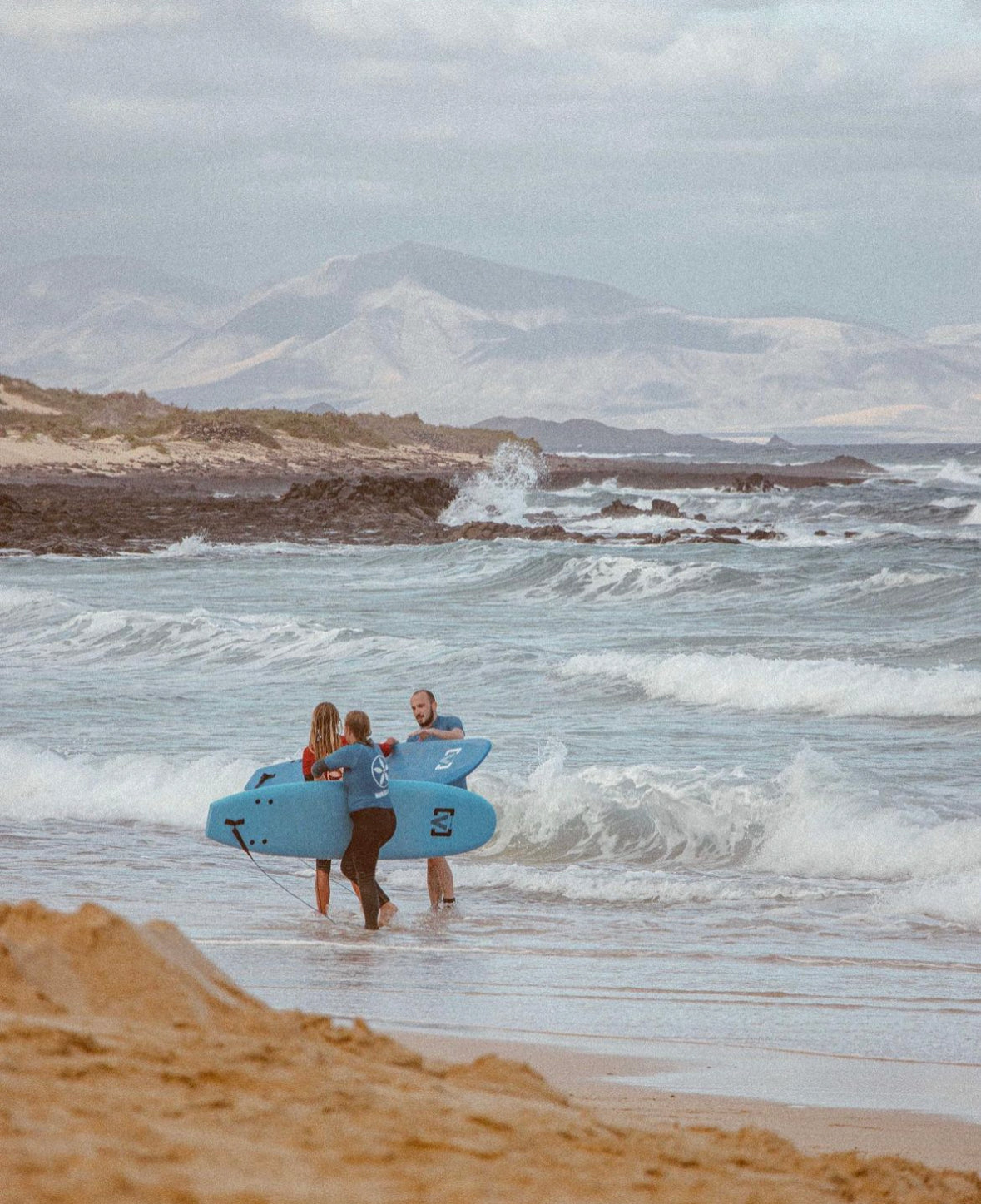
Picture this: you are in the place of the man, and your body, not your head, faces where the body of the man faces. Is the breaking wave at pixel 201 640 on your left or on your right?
on your right

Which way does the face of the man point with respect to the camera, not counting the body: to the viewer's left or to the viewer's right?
to the viewer's left

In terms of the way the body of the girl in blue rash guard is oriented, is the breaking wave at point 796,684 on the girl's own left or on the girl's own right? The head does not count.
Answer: on the girl's own right

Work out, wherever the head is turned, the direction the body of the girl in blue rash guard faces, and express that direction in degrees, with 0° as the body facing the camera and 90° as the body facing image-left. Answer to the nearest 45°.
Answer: approximately 135°

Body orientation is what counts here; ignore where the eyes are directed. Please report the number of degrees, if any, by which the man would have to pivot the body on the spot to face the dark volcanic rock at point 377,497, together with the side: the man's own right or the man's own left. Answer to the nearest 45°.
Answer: approximately 135° to the man's own right

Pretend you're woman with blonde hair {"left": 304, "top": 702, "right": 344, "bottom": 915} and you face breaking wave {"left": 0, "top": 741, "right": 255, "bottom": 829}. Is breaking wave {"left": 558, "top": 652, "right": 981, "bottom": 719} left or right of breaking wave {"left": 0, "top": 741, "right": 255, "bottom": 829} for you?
right

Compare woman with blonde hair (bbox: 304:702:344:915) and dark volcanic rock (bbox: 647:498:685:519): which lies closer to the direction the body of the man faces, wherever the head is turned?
the woman with blonde hair

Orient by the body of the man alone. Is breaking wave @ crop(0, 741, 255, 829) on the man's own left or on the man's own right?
on the man's own right

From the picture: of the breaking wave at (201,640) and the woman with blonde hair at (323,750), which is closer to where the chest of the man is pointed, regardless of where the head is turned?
the woman with blonde hair
